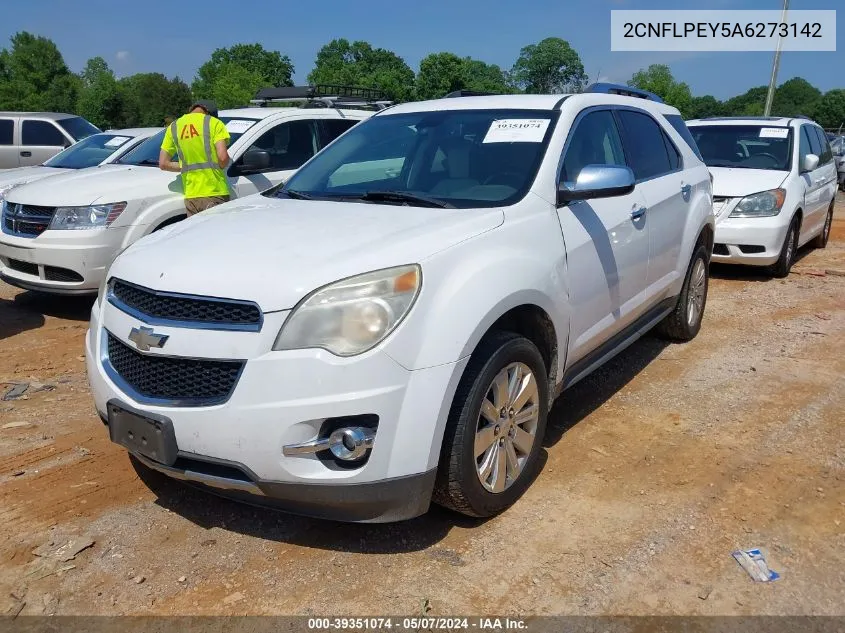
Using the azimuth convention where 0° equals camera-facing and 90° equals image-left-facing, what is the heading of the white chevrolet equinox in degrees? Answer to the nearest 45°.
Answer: approximately 45°

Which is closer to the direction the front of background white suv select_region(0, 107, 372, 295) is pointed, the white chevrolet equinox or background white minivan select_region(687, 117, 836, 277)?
the white chevrolet equinox

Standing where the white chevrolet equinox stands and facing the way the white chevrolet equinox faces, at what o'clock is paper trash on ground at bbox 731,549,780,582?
The paper trash on ground is roughly at 10 o'clock from the white chevrolet equinox.

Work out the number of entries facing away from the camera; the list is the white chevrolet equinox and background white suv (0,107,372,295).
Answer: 0

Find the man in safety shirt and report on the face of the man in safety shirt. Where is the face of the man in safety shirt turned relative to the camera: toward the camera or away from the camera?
away from the camera

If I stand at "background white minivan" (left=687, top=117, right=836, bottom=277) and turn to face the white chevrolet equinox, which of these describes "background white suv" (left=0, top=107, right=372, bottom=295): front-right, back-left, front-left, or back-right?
front-right

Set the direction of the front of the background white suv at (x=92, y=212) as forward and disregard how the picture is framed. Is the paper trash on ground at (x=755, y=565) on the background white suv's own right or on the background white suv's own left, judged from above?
on the background white suv's own left

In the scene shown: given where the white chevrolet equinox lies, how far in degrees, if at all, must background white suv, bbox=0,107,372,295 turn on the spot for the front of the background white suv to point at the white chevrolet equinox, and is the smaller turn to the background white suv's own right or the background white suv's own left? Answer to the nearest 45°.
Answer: approximately 45° to the background white suv's own left

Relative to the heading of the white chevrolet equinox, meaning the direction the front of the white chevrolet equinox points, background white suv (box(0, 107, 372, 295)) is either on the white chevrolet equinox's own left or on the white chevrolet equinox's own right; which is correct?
on the white chevrolet equinox's own right

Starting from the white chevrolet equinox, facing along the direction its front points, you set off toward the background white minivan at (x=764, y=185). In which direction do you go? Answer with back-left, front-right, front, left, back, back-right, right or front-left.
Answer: back

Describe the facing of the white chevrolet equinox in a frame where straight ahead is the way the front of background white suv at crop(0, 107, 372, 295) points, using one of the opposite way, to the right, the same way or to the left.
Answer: the same way

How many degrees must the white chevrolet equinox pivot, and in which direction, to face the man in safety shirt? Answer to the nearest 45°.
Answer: approximately 135° to its right
